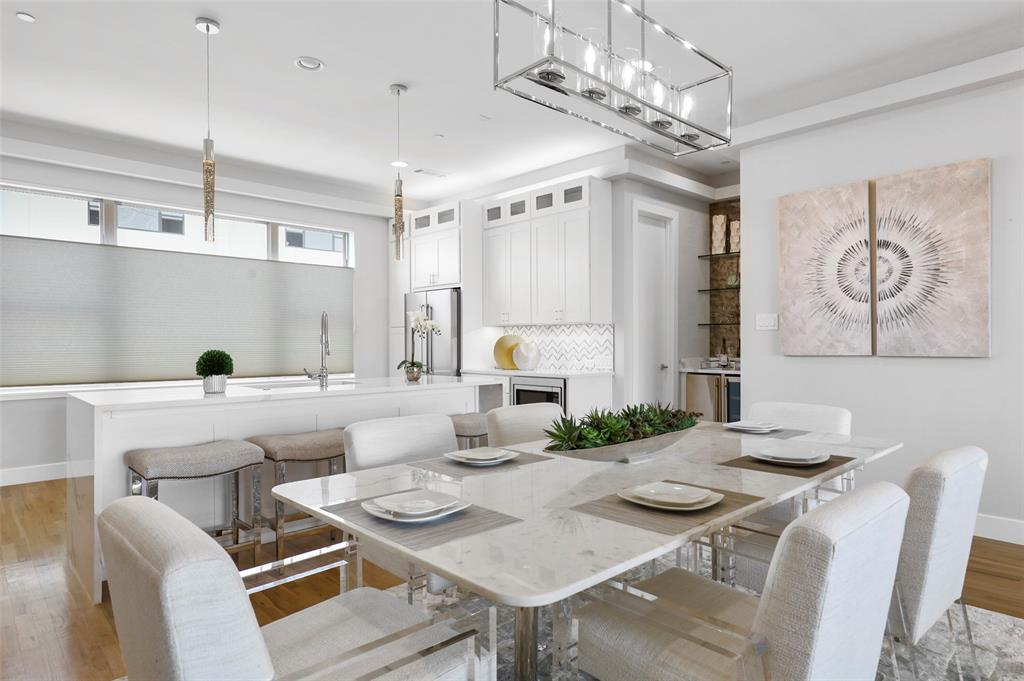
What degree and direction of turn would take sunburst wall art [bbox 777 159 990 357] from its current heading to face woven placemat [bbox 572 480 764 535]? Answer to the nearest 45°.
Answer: approximately 45° to its left

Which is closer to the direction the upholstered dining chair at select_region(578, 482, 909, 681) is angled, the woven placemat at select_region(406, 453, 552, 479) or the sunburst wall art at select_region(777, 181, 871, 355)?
the woven placemat

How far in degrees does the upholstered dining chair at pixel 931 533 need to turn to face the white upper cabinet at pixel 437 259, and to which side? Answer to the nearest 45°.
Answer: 0° — it already faces it

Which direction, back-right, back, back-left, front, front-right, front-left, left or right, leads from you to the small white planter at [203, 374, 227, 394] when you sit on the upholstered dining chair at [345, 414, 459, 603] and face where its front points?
back

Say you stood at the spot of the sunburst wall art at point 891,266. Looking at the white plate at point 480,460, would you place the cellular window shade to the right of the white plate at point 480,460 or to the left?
right

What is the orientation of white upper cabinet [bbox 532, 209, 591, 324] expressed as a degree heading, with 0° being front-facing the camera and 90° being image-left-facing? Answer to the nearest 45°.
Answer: approximately 45°

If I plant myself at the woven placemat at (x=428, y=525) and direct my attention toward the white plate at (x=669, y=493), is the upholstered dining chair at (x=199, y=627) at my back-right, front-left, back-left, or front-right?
back-right

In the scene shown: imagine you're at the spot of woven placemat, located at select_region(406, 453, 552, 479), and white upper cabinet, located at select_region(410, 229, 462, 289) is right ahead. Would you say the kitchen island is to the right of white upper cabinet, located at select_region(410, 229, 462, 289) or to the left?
left

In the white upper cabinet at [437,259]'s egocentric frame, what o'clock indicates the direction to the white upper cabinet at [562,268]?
the white upper cabinet at [562,268] is roughly at 9 o'clock from the white upper cabinet at [437,259].
